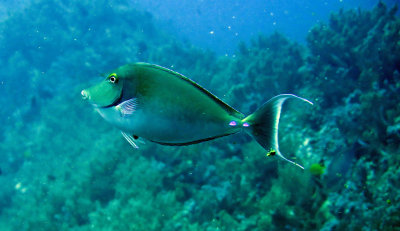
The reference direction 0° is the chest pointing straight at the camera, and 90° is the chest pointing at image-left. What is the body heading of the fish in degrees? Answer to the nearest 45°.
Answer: approximately 90°
